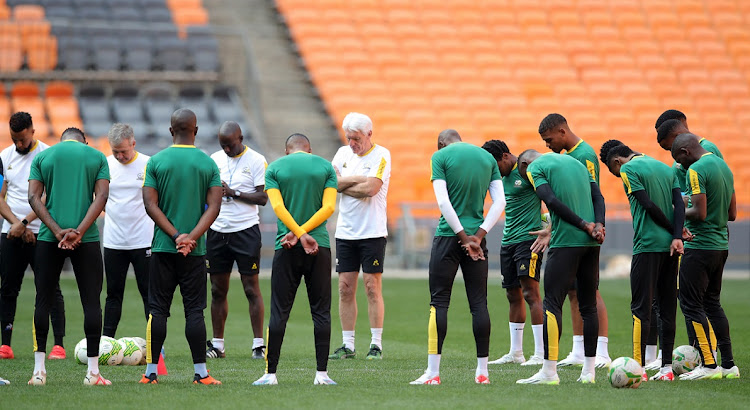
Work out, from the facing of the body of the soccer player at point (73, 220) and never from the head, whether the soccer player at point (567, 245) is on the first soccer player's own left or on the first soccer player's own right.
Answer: on the first soccer player's own right

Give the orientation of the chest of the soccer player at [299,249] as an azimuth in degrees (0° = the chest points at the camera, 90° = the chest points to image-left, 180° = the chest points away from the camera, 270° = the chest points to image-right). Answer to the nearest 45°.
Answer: approximately 180°

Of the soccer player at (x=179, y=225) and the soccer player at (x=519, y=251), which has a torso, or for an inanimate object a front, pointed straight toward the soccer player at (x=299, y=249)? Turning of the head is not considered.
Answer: the soccer player at (x=519, y=251)

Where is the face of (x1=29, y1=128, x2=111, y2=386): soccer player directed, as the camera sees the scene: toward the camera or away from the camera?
away from the camera

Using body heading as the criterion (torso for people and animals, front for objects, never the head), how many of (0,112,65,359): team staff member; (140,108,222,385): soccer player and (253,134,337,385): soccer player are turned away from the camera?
2

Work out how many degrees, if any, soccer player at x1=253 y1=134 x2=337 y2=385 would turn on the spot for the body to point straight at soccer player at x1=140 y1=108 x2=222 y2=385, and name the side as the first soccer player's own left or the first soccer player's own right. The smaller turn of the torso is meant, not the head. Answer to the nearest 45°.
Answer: approximately 90° to the first soccer player's own left

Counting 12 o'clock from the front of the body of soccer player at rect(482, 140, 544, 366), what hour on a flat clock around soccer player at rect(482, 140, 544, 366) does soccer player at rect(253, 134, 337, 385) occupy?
soccer player at rect(253, 134, 337, 385) is roughly at 12 o'clock from soccer player at rect(482, 140, 544, 366).

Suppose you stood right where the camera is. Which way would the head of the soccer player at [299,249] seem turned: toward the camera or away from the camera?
away from the camera

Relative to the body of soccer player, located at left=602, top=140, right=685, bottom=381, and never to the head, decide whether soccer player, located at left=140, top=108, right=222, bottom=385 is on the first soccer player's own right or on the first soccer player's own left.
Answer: on the first soccer player's own left

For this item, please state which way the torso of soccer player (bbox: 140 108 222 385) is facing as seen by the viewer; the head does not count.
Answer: away from the camera
